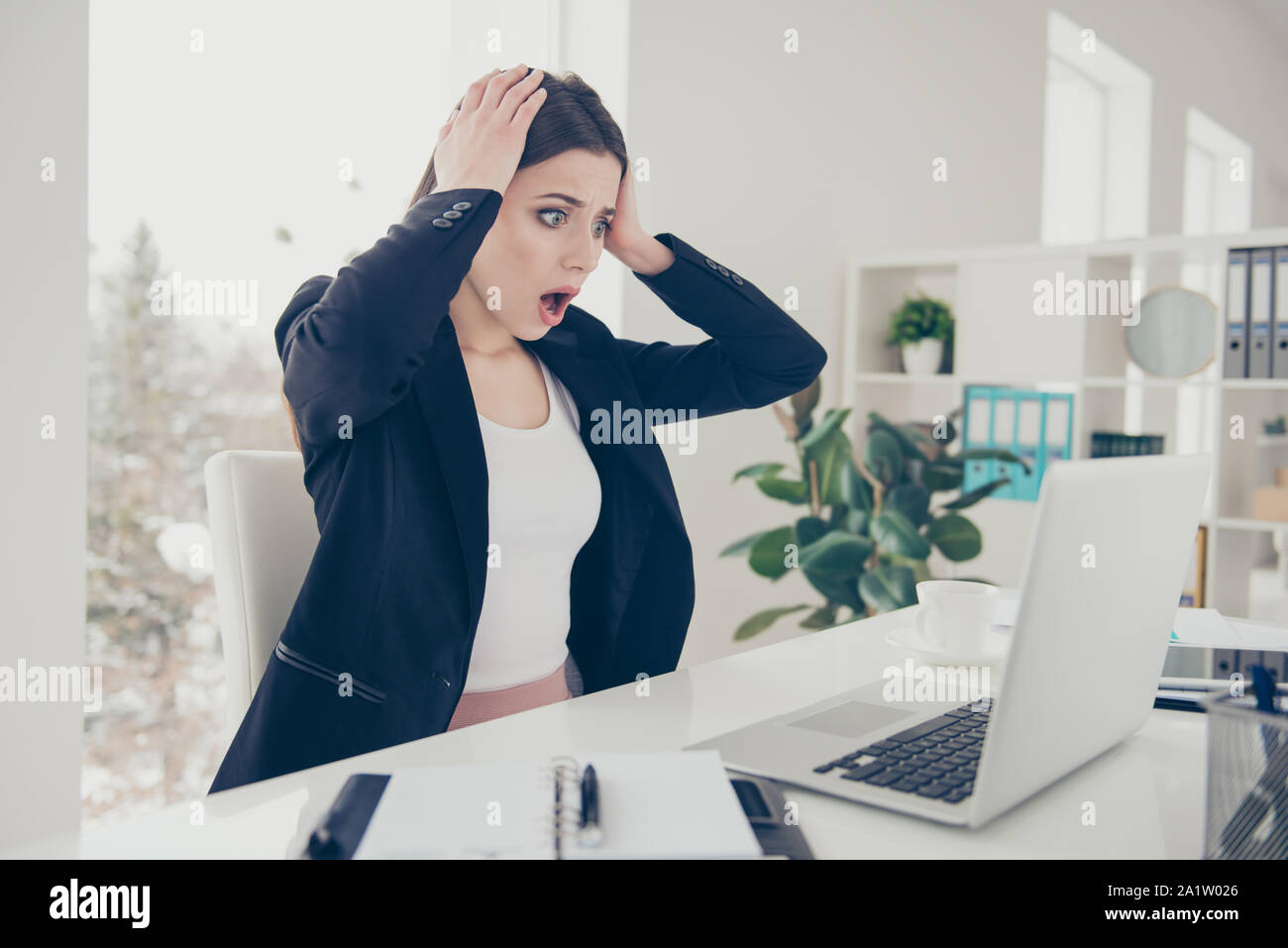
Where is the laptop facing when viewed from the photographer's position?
facing away from the viewer and to the left of the viewer

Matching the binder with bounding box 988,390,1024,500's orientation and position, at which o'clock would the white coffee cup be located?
The white coffee cup is roughly at 12 o'clock from the binder.

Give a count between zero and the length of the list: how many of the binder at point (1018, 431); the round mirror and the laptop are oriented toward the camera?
2

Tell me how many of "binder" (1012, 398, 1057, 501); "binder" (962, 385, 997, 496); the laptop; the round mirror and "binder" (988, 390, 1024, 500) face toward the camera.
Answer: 4

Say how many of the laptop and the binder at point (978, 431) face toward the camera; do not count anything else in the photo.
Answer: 1

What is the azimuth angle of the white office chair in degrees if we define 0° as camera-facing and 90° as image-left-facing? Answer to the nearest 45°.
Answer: approximately 315°
